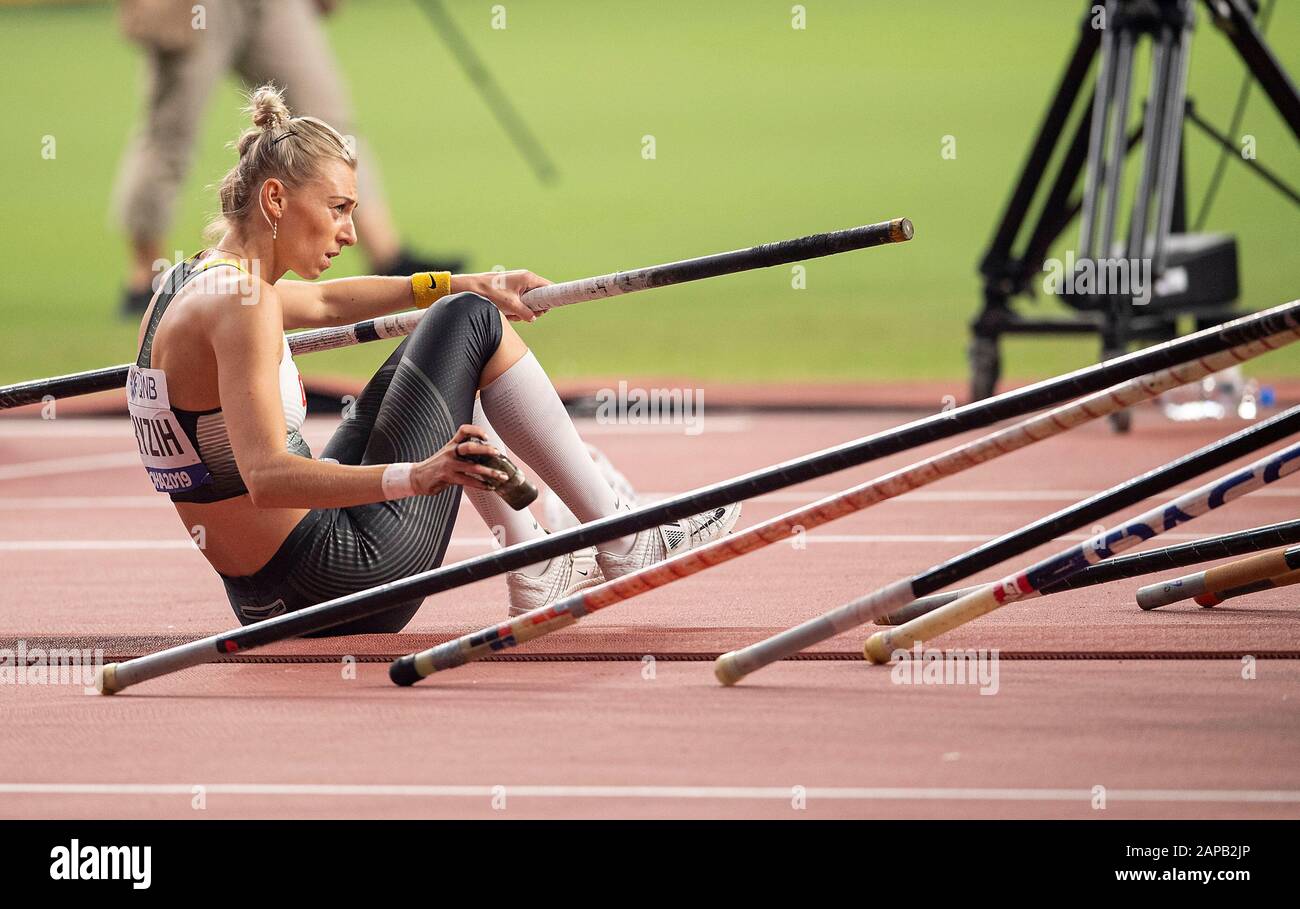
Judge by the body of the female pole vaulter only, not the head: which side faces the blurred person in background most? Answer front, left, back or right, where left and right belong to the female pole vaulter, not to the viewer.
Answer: left

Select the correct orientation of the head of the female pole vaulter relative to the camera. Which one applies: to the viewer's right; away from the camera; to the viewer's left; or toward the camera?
to the viewer's right

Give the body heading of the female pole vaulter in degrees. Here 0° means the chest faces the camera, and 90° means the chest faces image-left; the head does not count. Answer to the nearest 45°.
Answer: approximately 270°
